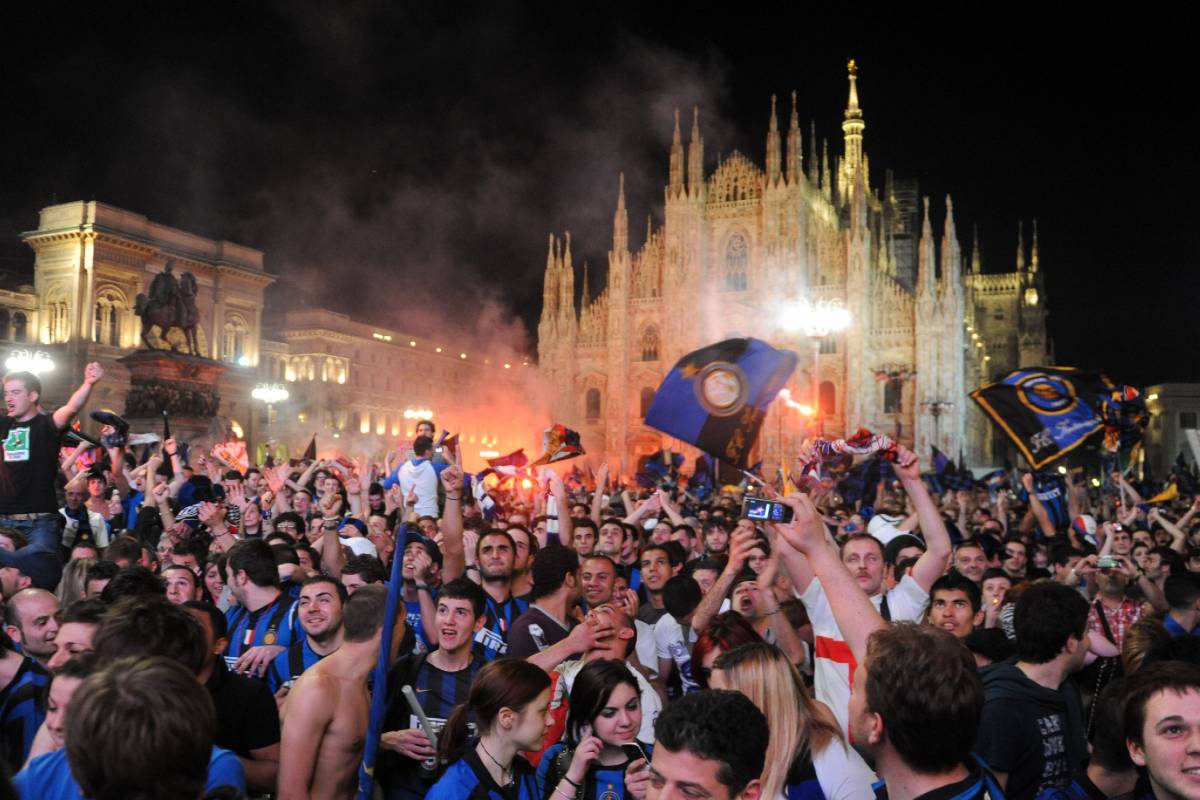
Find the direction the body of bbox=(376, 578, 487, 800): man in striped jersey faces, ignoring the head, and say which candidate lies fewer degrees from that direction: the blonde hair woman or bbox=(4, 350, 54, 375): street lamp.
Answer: the blonde hair woman

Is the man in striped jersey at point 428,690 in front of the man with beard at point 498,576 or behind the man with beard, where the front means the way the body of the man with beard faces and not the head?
in front

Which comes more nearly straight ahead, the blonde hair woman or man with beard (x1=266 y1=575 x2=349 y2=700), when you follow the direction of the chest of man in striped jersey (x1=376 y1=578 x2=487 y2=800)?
the blonde hair woman

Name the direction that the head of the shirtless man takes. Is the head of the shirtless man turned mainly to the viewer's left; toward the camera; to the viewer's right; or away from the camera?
away from the camera

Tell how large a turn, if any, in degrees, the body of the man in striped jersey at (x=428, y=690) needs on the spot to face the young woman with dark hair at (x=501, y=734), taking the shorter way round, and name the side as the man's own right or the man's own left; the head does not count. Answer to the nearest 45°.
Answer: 0° — they already face them

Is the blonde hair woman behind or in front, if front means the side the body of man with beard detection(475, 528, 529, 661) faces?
in front

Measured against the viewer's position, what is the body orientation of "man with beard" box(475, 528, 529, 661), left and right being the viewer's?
facing the viewer

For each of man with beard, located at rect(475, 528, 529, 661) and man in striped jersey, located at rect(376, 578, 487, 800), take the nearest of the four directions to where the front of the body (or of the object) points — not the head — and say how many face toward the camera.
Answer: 2

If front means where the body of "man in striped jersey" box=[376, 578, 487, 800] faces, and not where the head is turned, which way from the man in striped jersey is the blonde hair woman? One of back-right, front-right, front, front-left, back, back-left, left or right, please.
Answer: front-left

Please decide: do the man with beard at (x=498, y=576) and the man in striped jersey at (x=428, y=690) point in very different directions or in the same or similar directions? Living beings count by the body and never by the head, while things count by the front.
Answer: same or similar directions

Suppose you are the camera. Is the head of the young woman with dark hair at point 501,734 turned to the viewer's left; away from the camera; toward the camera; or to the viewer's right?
to the viewer's right

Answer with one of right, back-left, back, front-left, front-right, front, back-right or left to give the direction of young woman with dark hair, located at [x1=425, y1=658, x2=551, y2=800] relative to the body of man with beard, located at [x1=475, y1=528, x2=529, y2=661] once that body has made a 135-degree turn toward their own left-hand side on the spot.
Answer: back-right
